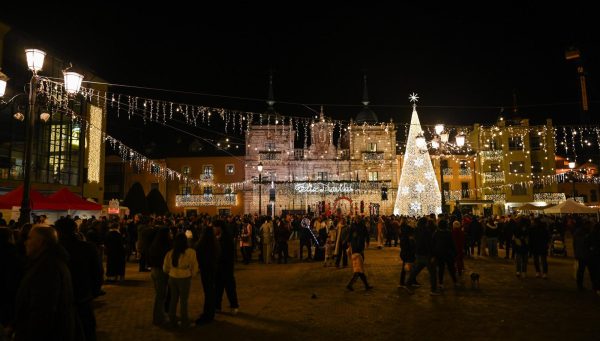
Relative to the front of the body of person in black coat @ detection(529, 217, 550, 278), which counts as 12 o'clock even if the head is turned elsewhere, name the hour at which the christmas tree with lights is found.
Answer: The christmas tree with lights is roughly at 11 o'clock from the person in black coat.

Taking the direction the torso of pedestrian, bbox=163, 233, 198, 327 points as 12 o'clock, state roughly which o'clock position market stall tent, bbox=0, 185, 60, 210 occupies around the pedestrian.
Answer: The market stall tent is roughly at 11 o'clock from the pedestrian.

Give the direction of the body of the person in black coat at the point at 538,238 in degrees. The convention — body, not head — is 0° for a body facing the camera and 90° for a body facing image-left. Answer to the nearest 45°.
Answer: approximately 180°

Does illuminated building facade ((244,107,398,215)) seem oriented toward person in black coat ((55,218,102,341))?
yes

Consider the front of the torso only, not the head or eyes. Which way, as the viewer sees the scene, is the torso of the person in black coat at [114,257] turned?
away from the camera

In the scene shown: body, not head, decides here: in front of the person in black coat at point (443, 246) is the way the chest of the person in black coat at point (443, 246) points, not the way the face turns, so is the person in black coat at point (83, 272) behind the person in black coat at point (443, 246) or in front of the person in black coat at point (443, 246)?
behind

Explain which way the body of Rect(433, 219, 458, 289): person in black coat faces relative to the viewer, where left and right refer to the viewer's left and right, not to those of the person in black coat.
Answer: facing away from the viewer

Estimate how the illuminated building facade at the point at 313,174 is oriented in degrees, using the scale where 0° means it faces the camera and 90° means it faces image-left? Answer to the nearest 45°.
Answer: approximately 0°
